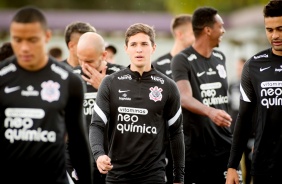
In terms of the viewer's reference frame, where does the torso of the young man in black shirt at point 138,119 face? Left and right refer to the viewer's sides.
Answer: facing the viewer

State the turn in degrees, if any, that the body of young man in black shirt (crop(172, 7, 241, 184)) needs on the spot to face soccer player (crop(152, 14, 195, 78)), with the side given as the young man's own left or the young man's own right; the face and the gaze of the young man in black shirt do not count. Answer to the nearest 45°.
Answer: approximately 135° to the young man's own left

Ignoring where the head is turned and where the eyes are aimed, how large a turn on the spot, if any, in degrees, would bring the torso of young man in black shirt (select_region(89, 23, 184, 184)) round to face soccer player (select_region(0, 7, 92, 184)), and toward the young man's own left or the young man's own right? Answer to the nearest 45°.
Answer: approximately 45° to the young man's own right

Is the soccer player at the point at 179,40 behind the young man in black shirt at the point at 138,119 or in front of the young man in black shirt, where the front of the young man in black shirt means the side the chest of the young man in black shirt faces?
behind

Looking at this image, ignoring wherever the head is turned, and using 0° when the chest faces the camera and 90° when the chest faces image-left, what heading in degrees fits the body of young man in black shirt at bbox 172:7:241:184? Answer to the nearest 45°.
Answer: approximately 315°

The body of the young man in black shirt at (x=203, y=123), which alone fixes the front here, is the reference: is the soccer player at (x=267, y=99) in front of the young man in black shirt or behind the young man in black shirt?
in front

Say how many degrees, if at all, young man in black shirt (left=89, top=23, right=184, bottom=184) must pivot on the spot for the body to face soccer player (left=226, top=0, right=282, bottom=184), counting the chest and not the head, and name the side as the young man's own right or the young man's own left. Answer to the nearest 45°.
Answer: approximately 90° to the young man's own left

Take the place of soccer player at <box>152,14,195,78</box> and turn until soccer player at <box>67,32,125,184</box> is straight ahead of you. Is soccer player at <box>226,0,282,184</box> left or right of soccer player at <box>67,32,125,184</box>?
left

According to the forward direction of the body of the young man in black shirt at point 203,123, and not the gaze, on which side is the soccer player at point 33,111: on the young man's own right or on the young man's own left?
on the young man's own right

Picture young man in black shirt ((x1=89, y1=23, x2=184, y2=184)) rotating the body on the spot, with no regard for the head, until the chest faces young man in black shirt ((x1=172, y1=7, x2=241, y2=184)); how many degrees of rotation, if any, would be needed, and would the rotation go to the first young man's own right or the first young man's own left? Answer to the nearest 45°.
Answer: approximately 135° to the first young man's own left
